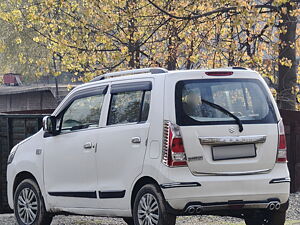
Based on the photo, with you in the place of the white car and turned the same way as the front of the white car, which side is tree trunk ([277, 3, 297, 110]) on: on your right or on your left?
on your right

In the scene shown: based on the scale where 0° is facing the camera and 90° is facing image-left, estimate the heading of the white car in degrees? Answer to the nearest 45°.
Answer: approximately 135°
